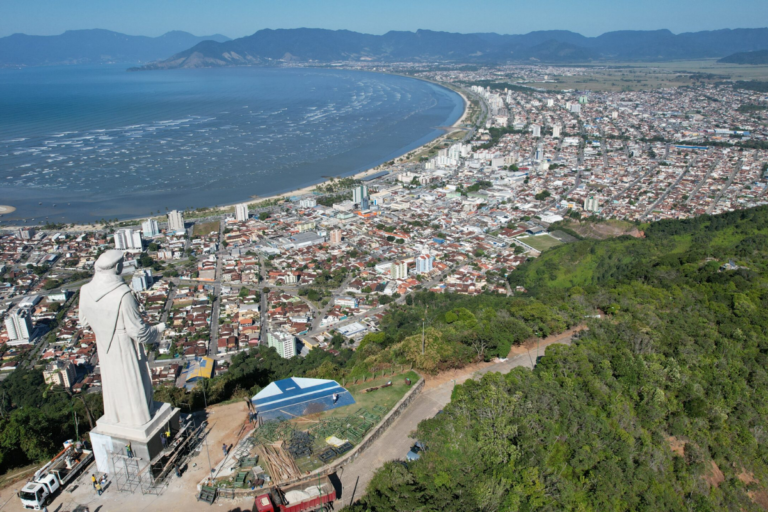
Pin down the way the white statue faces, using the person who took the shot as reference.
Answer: facing away from the viewer and to the right of the viewer

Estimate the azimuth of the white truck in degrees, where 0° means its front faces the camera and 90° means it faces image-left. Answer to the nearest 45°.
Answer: approximately 45°

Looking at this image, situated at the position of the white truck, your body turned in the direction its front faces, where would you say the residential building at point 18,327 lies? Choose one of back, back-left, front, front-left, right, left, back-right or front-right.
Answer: back-right

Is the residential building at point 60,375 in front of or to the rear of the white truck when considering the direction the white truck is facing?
to the rear

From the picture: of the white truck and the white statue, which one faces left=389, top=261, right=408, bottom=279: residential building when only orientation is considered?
the white statue

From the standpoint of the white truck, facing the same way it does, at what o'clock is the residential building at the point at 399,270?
The residential building is roughly at 6 o'clock from the white truck.

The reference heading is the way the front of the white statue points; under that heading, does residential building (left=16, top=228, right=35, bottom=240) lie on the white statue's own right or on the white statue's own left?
on the white statue's own left

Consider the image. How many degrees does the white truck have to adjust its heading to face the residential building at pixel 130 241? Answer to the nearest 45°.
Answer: approximately 135° to its right

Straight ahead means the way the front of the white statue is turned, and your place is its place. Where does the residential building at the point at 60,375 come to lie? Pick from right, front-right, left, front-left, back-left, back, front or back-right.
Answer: front-left

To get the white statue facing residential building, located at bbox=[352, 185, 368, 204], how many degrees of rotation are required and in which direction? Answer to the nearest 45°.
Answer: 0° — it already faces it

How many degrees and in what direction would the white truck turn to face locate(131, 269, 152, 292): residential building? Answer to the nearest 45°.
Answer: approximately 135° to its right

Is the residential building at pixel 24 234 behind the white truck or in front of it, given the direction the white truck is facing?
behind

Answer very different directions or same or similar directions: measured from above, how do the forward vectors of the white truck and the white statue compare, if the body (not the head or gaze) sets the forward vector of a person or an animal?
very different directions

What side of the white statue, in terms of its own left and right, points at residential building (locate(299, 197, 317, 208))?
front

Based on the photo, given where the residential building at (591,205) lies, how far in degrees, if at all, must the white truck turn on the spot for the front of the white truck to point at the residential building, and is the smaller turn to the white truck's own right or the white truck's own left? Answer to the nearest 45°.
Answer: approximately 180°
